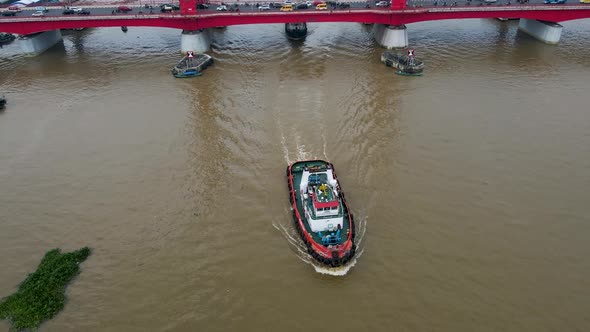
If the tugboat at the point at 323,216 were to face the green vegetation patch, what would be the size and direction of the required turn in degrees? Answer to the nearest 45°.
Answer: approximately 90° to its right

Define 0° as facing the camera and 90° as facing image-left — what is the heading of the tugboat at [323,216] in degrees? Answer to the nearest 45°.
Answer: approximately 0°
